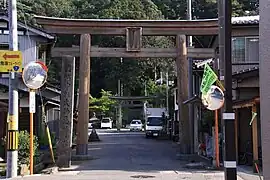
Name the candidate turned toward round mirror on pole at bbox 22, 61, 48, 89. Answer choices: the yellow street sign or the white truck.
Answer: the white truck

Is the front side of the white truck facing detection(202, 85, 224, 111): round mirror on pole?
yes

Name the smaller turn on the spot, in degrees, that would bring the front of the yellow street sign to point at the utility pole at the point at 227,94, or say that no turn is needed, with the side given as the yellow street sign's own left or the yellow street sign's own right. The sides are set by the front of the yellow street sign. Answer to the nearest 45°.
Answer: approximately 45° to the yellow street sign's own left

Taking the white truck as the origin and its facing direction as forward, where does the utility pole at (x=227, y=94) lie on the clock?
The utility pole is roughly at 12 o'clock from the white truck.

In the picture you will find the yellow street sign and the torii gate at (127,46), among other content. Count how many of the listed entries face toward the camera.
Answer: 2

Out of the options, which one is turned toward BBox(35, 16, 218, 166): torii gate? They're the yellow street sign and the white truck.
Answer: the white truck

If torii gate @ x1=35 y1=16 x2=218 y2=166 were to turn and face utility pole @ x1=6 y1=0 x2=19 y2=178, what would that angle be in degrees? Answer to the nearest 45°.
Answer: approximately 45° to its right

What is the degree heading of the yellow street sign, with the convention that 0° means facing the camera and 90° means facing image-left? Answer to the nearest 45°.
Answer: approximately 0°
